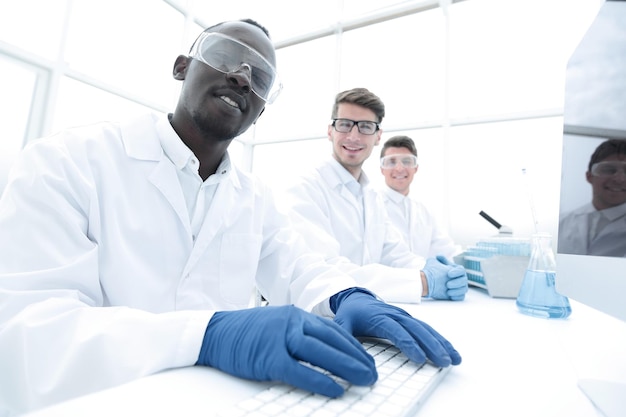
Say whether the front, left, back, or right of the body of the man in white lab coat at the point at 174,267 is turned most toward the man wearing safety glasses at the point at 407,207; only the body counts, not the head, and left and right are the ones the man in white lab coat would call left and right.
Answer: left

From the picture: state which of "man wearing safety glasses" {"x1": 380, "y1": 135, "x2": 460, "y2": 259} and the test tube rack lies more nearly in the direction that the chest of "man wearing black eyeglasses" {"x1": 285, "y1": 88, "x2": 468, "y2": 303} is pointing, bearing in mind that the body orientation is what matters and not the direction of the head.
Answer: the test tube rack

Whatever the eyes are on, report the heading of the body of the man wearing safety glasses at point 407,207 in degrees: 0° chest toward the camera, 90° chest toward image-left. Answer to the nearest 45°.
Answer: approximately 315°
